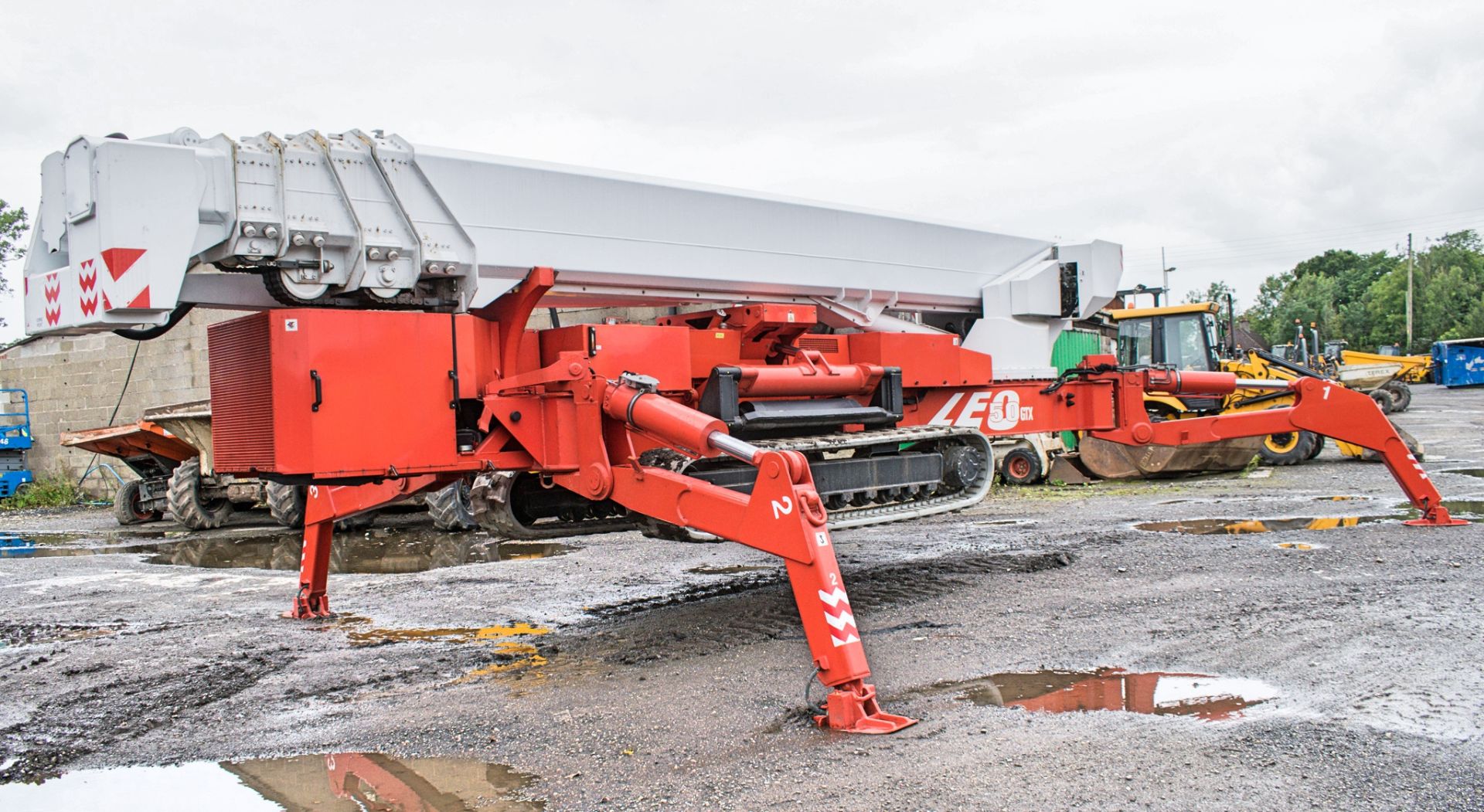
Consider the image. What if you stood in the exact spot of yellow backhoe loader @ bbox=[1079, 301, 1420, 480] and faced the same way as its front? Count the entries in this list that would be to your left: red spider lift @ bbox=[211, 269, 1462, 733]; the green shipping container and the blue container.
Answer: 1

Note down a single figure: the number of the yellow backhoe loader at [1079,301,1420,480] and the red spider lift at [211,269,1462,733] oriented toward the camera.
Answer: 0
